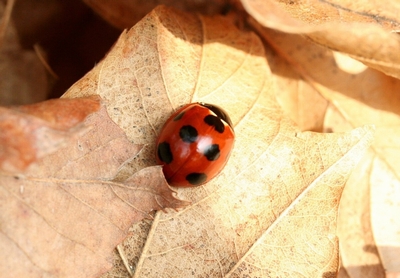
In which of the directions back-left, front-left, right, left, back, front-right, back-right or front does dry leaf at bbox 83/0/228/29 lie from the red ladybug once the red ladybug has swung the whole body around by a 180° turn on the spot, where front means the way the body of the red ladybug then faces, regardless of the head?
back-right

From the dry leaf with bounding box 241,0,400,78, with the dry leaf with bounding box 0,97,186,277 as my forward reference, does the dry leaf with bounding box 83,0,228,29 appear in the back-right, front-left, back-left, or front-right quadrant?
front-right

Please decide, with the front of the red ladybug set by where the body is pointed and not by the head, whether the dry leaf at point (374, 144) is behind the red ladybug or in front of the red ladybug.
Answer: in front

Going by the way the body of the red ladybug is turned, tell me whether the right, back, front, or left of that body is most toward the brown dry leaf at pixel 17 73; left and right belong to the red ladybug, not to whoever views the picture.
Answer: left

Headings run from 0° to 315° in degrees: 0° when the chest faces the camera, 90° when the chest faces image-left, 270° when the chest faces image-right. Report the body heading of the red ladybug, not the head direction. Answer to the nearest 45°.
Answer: approximately 225°
